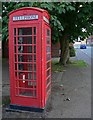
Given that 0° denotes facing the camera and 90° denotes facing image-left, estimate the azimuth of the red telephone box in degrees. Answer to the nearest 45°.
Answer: approximately 0°
